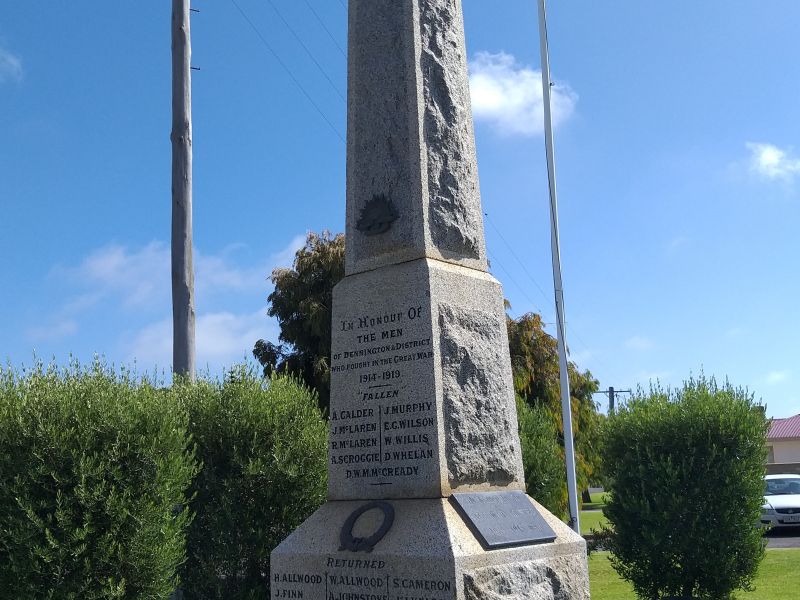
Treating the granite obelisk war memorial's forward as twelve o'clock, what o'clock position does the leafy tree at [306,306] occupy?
The leafy tree is roughly at 4 o'clock from the granite obelisk war memorial.

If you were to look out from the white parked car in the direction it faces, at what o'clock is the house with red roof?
The house with red roof is roughly at 6 o'clock from the white parked car.

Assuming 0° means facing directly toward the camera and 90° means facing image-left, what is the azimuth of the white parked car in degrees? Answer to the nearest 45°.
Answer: approximately 0°

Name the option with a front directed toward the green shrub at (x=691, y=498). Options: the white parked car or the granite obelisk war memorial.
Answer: the white parked car

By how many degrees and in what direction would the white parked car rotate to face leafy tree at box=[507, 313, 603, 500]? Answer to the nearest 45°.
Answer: approximately 90° to its right

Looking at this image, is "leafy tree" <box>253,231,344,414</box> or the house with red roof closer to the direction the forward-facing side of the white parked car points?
the leafy tree

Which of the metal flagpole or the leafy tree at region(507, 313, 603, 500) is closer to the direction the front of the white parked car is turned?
the metal flagpole

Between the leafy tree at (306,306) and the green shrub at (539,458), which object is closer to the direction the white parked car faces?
the green shrub
